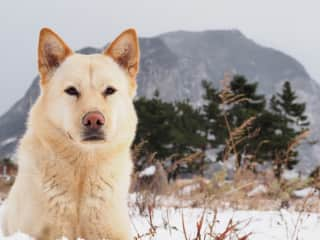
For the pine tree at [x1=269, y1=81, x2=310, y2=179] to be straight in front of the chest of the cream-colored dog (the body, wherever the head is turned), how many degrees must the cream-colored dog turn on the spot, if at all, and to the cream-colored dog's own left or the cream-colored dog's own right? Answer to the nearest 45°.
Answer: approximately 135° to the cream-colored dog's own left

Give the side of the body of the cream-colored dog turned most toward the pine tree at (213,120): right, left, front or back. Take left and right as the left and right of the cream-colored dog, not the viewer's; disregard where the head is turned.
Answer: back

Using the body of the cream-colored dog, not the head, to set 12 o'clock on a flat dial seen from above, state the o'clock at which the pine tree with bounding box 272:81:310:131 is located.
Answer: The pine tree is roughly at 7 o'clock from the cream-colored dog.

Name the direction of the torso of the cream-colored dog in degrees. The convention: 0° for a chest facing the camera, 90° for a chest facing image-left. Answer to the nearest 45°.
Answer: approximately 0°
